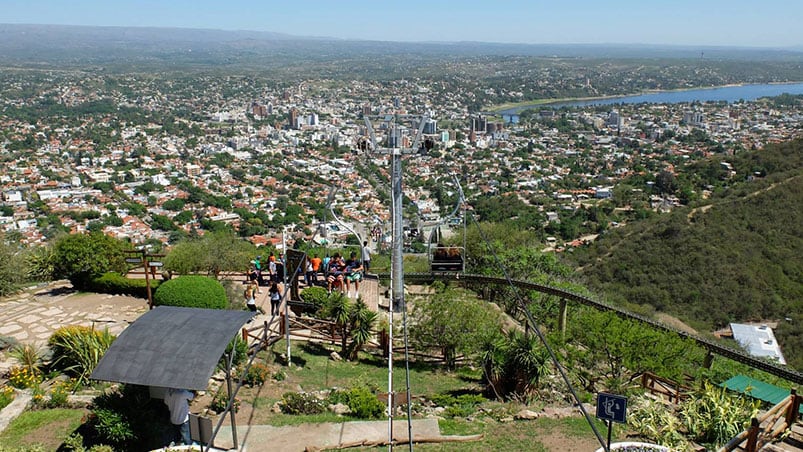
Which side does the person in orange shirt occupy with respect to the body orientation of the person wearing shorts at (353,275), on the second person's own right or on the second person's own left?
on the second person's own right

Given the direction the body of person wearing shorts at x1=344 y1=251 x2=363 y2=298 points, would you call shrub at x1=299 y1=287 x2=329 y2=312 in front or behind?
in front

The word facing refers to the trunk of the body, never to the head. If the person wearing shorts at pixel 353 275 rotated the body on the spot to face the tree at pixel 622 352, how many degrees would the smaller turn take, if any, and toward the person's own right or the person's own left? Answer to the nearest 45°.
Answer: approximately 45° to the person's own left

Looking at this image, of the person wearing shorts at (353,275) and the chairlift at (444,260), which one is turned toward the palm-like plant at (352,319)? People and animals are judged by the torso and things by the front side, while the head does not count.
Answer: the person wearing shorts

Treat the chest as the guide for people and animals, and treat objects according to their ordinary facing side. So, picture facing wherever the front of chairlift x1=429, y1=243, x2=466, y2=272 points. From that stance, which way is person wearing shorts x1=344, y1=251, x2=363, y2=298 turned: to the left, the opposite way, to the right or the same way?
the opposite way

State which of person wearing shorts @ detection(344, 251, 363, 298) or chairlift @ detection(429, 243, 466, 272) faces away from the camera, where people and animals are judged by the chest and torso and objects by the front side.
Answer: the chairlift

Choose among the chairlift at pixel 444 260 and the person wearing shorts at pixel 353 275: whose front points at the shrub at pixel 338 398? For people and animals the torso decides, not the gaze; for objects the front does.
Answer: the person wearing shorts

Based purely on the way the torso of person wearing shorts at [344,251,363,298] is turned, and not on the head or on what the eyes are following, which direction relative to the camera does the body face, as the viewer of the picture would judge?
toward the camera

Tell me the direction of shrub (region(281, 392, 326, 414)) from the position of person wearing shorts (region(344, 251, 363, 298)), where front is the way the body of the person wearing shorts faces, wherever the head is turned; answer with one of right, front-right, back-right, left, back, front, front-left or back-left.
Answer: front

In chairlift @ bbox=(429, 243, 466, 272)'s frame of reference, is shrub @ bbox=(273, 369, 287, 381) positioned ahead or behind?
behind

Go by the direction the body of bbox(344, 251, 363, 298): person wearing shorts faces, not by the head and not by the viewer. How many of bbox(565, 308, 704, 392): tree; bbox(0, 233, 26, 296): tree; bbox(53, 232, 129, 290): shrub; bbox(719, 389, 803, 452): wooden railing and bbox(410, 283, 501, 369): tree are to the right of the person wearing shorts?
2

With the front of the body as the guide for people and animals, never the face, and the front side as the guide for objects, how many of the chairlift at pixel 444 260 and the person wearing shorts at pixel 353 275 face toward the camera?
1

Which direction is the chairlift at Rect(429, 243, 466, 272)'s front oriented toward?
away from the camera

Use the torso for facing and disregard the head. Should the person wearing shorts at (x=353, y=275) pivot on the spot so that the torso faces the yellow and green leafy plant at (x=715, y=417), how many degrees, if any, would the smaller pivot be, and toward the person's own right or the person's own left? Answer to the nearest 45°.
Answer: approximately 45° to the person's own left

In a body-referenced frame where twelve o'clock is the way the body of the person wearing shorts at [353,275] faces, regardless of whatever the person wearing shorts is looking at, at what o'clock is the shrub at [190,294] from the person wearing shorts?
The shrub is roughly at 2 o'clock from the person wearing shorts.
